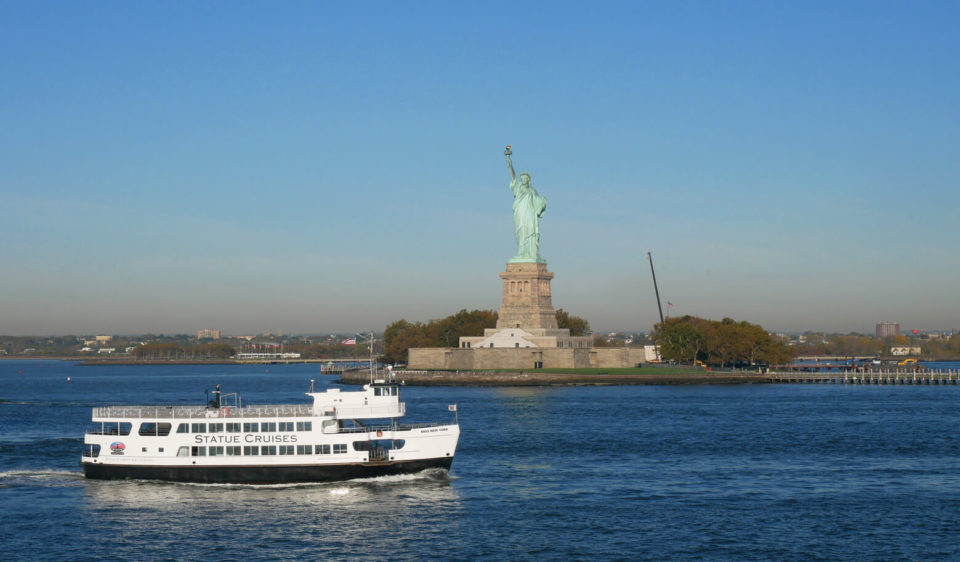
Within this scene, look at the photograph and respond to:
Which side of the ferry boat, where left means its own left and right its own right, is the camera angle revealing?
right
